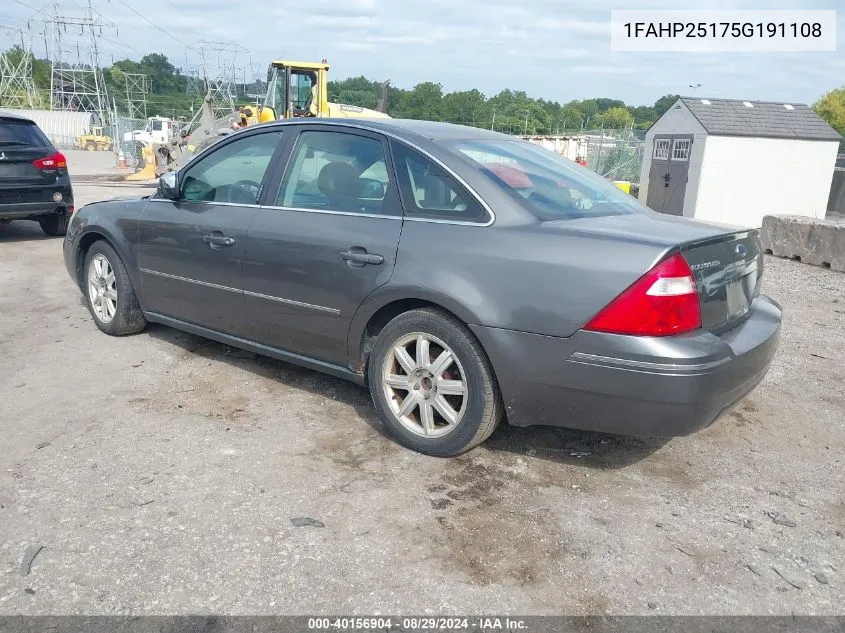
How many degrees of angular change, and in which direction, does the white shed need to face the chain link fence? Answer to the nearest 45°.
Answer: approximately 90° to its right

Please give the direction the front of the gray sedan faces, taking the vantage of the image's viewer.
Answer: facing away from the viewer and to the left of the viewer

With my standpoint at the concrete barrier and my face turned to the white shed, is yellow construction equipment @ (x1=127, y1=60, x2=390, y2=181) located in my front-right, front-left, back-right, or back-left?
front-left

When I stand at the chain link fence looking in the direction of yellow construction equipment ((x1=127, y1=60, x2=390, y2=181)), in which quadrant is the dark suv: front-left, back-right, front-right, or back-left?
front-left

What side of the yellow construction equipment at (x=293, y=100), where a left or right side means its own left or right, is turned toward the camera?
left

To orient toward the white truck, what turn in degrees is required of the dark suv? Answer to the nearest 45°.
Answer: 0° — it already faces it

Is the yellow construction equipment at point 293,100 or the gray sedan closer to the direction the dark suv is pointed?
the yellow construction equipment

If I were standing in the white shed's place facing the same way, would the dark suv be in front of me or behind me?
in front

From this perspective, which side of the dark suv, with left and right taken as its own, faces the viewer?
back

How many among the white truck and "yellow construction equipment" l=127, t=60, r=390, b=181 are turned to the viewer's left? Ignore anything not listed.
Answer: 2

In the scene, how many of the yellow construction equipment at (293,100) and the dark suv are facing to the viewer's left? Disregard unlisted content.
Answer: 1

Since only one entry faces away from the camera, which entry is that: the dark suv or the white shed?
the dark suv

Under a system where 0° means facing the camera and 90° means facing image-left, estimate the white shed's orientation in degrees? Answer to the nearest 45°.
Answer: approximately 45°

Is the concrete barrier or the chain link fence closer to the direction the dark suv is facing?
the chain link fence
